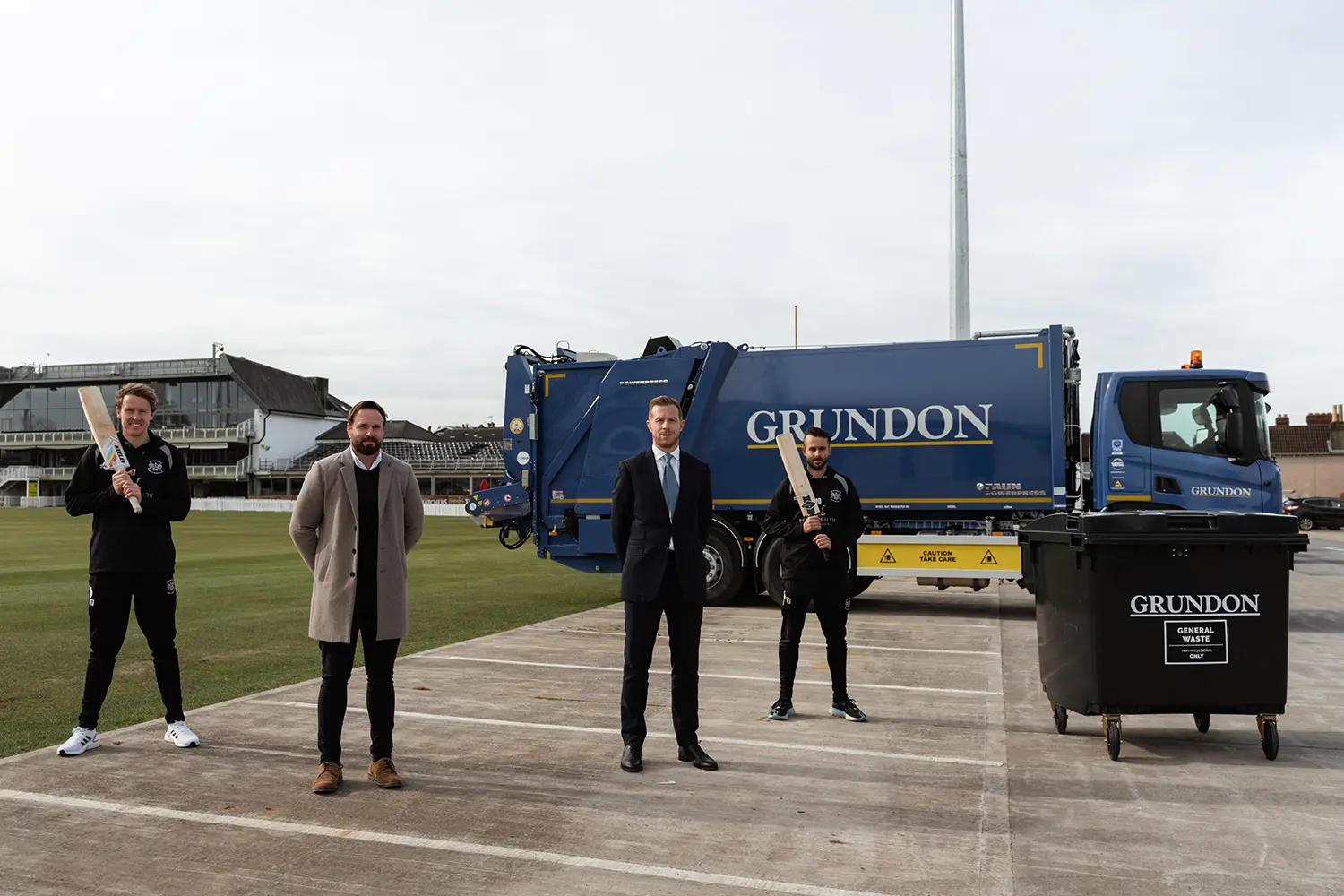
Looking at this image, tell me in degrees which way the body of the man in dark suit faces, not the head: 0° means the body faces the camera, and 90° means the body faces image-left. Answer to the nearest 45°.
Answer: approximately 0°

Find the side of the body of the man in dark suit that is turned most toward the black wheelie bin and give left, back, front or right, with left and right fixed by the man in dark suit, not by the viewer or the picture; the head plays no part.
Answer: left

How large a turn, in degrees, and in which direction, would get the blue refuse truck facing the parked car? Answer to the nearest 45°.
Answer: approximately 45° to its left

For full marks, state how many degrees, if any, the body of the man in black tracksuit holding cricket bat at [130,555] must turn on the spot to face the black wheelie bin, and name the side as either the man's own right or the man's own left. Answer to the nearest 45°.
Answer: approximately 45° to the man's own left

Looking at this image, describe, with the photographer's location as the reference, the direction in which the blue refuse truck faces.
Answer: facing to the right of the viewer

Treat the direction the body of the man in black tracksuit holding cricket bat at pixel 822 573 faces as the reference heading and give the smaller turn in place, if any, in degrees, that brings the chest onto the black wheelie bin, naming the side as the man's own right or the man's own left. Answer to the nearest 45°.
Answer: approximately 90° to the man's own left

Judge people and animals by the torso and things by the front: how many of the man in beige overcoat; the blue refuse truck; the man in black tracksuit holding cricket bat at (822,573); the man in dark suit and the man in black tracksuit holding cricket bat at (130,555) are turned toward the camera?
4

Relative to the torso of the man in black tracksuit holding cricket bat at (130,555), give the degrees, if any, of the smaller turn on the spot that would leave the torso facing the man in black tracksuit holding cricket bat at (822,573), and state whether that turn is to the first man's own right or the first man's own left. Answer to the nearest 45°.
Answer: approximately 90° to the first man's own left
